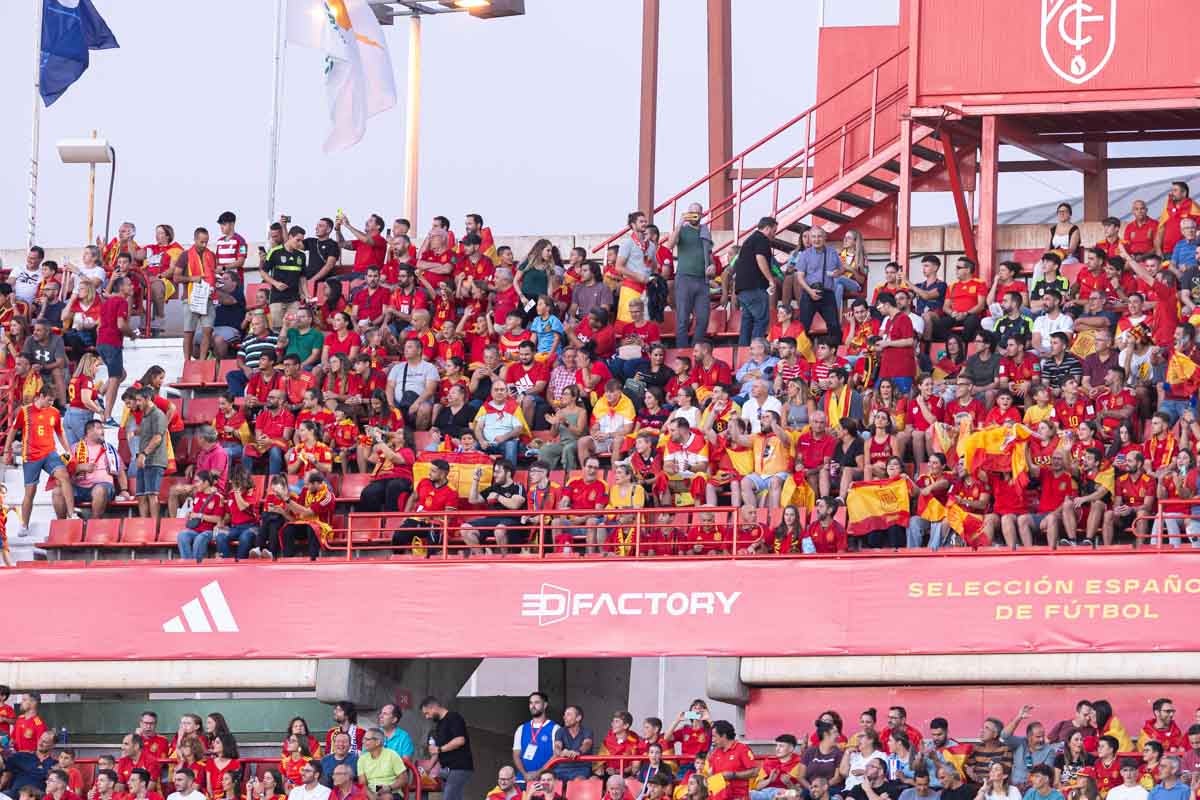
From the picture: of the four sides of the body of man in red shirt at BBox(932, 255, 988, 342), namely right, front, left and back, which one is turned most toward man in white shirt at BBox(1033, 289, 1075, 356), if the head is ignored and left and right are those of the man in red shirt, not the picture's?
left

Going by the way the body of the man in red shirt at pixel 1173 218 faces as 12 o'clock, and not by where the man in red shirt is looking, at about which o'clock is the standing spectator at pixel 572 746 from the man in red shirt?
The standing spectator is roughly at 12 o'clock from the man in red shirt.

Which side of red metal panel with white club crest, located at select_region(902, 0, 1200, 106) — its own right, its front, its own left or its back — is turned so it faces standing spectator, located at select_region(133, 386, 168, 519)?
right

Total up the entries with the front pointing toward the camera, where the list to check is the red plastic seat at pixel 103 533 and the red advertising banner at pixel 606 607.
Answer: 2

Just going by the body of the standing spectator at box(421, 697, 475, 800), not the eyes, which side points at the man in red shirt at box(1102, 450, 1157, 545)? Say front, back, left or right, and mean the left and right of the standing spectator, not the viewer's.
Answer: back

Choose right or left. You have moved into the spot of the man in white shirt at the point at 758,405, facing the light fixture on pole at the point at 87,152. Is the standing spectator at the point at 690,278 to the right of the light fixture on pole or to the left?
right

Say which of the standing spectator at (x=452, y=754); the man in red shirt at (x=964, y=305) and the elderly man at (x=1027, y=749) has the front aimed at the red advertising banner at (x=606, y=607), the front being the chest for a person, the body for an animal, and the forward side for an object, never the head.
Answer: the man in red shirt
